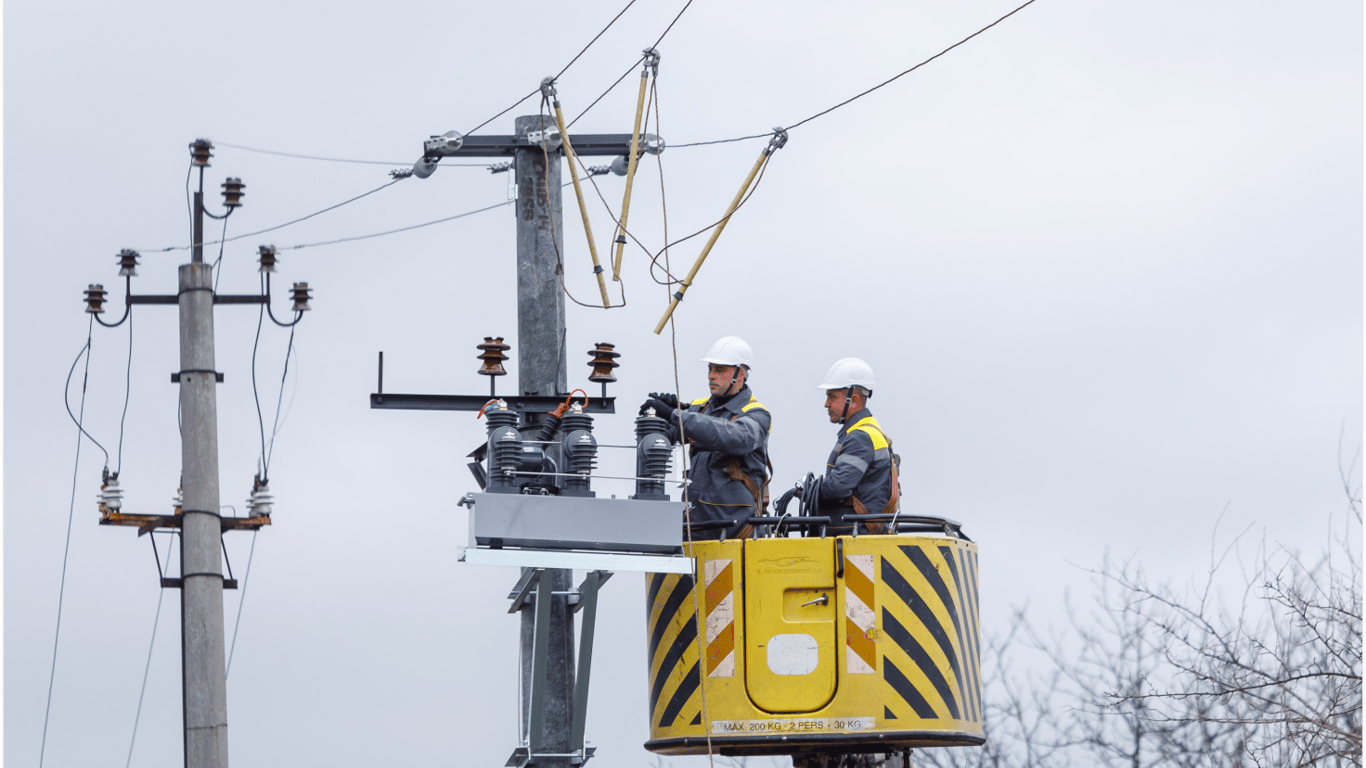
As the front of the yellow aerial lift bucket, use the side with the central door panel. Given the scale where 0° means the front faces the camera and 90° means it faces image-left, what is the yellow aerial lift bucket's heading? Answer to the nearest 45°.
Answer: approximately 0°

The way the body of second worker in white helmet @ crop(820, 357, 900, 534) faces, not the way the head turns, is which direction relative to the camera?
to the viewer's left

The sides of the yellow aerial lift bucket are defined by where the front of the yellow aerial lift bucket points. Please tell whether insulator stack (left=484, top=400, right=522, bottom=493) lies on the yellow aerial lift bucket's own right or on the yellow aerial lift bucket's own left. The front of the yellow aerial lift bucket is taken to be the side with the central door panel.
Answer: on the yellow aerial lift bucket's own right

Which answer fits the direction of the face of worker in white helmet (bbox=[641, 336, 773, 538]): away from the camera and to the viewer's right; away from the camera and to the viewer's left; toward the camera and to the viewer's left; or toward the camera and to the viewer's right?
toward the camera and to the viewer's left

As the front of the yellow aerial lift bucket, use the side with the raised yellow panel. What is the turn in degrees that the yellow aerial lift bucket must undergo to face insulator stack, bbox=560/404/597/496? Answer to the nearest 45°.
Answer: approximately 90° to its right

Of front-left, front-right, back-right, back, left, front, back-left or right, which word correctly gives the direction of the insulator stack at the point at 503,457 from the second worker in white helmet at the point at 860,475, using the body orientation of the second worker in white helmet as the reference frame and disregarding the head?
front-left

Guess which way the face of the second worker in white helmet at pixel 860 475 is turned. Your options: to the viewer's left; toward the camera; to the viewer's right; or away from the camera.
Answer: to the viewer's left
